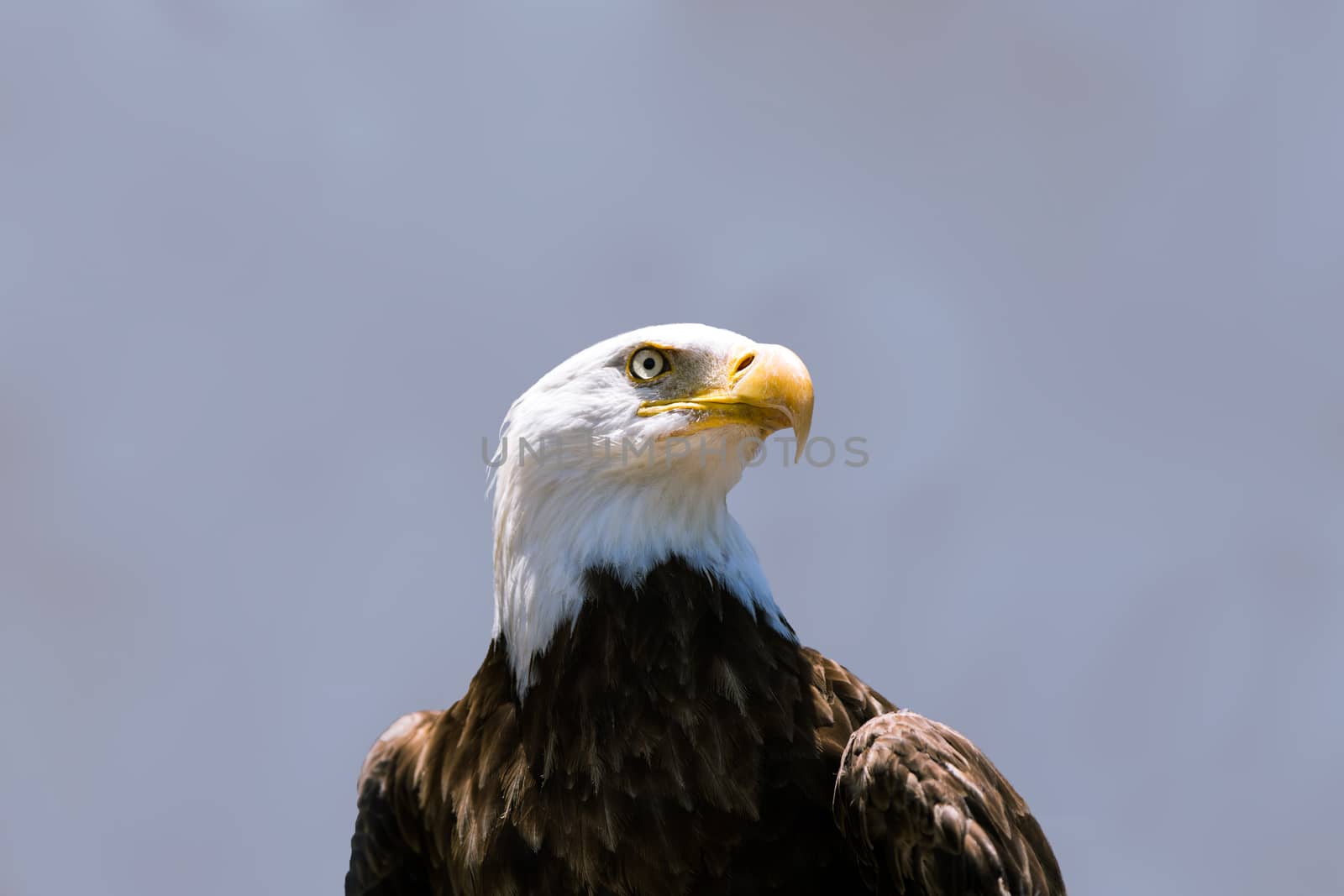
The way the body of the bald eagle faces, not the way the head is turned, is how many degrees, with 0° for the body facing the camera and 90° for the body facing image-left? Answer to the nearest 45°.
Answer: approximately 0°
